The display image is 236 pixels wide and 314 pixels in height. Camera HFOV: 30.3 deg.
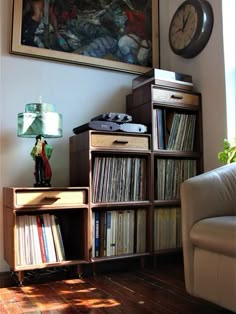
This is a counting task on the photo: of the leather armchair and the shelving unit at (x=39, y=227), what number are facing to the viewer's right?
0

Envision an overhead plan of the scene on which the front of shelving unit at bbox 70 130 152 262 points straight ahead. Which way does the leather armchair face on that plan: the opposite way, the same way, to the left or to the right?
to the right

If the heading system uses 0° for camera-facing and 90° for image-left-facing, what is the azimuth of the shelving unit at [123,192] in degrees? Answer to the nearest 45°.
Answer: approximately 315°

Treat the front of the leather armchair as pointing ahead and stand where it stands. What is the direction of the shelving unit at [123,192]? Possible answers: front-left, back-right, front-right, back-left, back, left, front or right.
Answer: right

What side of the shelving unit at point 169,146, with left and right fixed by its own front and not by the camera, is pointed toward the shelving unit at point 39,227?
right

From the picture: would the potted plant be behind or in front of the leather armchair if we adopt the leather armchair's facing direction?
behind

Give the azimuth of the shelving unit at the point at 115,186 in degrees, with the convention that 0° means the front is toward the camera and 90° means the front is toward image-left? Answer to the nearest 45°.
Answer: approximately 315°
